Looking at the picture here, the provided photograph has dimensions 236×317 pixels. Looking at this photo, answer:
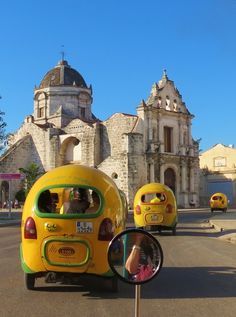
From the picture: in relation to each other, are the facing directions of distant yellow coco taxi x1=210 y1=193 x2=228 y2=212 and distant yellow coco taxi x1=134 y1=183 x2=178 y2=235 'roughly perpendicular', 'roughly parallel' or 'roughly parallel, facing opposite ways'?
roughly parallel

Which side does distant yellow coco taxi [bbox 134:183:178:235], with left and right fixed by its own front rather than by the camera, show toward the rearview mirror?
back

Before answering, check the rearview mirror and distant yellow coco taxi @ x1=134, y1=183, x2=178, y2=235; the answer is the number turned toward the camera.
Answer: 1

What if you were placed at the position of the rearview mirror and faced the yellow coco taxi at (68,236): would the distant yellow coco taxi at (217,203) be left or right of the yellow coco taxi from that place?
right

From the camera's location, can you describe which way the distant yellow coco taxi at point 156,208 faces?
facing away from the viewer

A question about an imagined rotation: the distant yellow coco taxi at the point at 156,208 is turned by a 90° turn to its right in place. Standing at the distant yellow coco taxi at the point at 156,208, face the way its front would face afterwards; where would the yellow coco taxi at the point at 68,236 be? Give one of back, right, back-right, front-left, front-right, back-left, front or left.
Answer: right

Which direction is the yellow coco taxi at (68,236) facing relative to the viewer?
away from the camera

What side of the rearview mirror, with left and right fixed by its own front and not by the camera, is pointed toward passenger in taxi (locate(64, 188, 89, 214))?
back

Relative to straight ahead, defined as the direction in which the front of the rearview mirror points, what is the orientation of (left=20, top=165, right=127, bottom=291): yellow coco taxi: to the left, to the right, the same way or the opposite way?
the opposite way

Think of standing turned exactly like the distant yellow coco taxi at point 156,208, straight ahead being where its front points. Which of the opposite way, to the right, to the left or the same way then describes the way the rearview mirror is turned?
the opposite way

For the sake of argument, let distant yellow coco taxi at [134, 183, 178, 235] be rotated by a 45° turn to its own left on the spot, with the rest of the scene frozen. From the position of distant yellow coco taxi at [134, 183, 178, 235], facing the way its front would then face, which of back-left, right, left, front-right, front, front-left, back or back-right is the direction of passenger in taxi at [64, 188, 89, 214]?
back-left

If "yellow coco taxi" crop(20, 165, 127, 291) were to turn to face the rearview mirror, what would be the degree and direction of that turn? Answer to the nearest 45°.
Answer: approximately 180°

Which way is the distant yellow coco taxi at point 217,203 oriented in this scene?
away from the camera

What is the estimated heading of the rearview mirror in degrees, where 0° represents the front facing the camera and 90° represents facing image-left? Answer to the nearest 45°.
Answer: approximately 0°

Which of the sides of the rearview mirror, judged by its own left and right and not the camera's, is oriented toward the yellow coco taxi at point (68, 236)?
back
